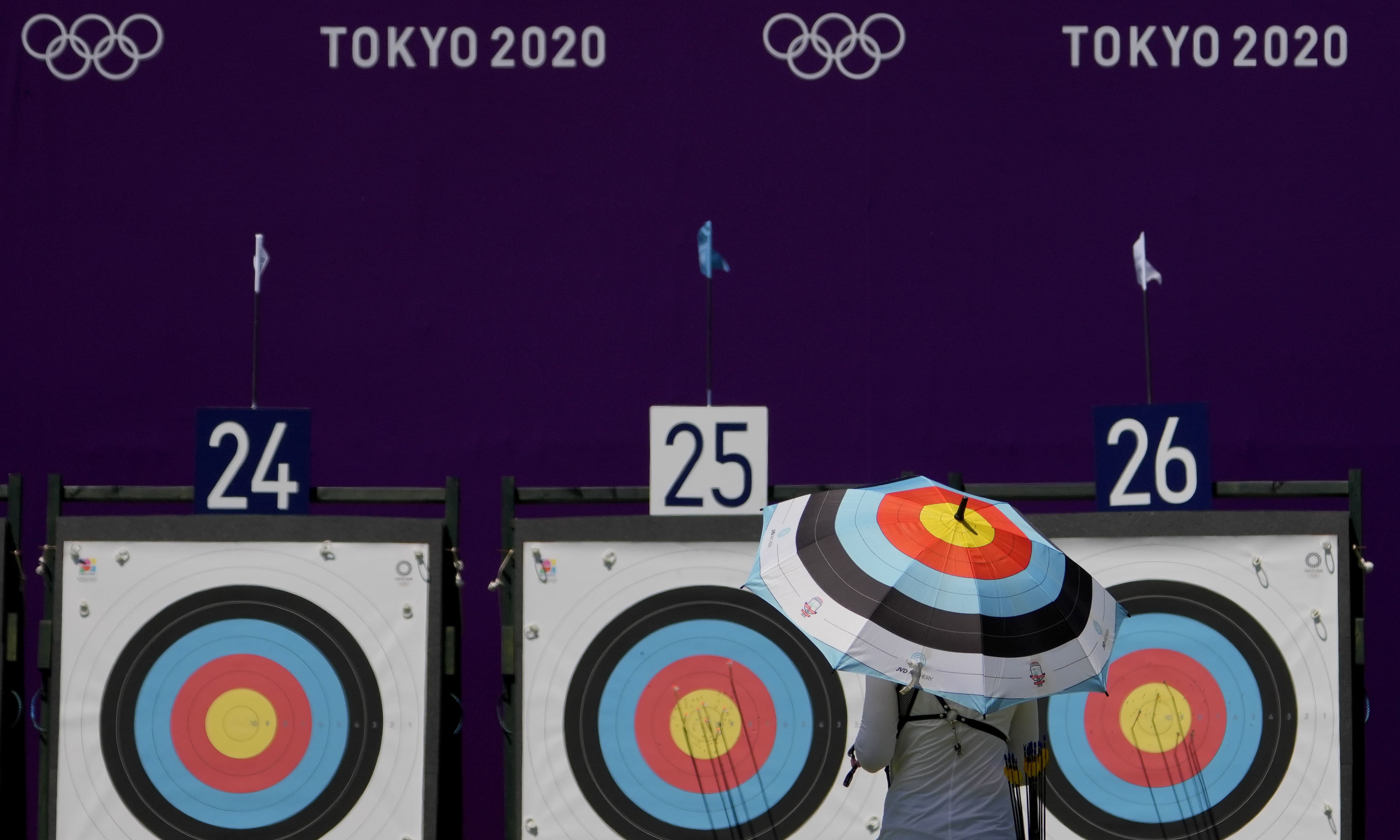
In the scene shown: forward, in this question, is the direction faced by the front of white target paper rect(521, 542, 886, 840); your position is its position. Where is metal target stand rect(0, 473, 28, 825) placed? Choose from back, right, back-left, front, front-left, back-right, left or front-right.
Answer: right

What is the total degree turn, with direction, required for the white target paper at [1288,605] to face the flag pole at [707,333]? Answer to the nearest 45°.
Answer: approximately 90° to its right

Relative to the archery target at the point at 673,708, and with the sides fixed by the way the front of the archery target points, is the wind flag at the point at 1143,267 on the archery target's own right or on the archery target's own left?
on the archery target's own left

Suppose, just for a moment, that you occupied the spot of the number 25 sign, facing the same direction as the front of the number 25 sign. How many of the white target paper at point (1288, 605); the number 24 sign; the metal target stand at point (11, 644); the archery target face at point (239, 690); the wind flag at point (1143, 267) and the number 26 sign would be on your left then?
3
